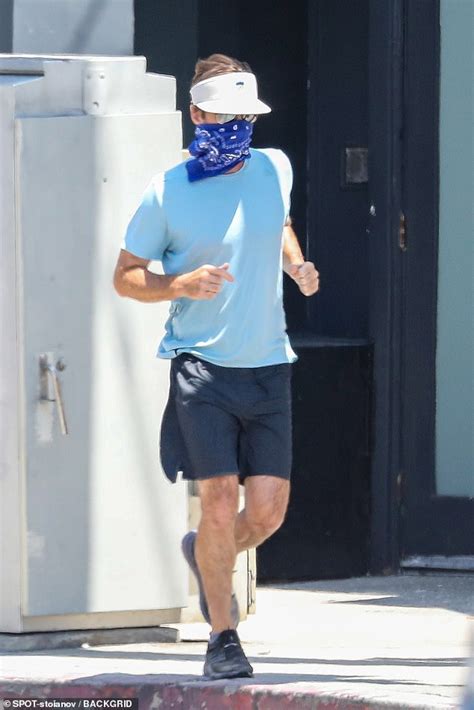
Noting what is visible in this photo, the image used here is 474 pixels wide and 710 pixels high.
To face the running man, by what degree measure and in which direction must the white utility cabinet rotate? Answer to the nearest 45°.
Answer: approximately 45° to its left

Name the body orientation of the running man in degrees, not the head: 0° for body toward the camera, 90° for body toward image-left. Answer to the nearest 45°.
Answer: approximately 315°

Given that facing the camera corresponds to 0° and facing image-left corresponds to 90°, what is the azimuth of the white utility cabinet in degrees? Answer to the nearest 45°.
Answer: approximately 0°

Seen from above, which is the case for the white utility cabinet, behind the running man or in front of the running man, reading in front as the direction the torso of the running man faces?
behind
